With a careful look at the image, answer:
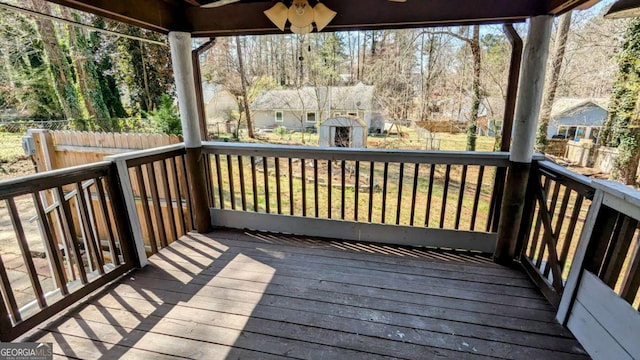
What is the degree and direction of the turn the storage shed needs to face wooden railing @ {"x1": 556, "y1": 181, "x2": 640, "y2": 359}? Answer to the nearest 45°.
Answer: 0° — it already faces it

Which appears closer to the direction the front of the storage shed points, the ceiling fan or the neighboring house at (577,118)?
the ceiling fan

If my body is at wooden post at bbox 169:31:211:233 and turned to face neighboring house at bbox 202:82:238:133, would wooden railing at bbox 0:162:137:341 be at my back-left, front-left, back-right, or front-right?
back-left

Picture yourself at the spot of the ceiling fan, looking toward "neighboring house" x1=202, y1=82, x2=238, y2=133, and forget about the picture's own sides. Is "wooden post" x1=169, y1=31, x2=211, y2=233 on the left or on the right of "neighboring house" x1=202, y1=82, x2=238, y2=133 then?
left

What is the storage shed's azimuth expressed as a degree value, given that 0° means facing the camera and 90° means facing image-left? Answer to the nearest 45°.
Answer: approximately 0°

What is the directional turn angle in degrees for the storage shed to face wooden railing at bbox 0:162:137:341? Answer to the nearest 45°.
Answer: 0° — it already faces it

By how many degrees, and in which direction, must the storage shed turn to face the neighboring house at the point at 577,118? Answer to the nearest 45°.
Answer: approximately 90° to its left

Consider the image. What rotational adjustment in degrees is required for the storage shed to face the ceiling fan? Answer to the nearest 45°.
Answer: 0° — it already faces it

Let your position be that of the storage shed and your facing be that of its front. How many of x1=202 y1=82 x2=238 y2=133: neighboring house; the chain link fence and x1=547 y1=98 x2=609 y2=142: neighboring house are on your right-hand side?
2

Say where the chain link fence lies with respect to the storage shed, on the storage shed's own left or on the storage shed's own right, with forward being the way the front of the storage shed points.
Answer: on the storage shed's own right

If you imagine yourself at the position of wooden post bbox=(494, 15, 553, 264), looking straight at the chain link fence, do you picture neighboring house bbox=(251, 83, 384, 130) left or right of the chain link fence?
right
